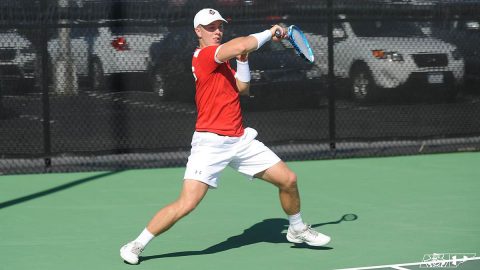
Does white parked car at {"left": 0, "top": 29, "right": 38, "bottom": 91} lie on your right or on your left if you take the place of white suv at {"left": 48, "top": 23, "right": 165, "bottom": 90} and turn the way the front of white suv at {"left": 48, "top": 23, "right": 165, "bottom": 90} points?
on your left

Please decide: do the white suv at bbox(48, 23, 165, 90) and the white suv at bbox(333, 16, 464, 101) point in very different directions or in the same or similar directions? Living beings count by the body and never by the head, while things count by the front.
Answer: very different directions

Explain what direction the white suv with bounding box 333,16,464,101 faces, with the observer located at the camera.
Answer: facing the viewer and to the right of the viewer

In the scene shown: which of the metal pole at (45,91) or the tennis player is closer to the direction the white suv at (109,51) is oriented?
the metal pole

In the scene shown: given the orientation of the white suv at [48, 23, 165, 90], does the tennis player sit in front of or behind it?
behind

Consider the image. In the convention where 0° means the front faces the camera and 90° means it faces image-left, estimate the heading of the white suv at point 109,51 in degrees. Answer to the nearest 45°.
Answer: approximately 135°

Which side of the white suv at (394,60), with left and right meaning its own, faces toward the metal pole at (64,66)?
right

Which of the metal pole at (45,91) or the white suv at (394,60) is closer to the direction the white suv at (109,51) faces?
the metal pole
